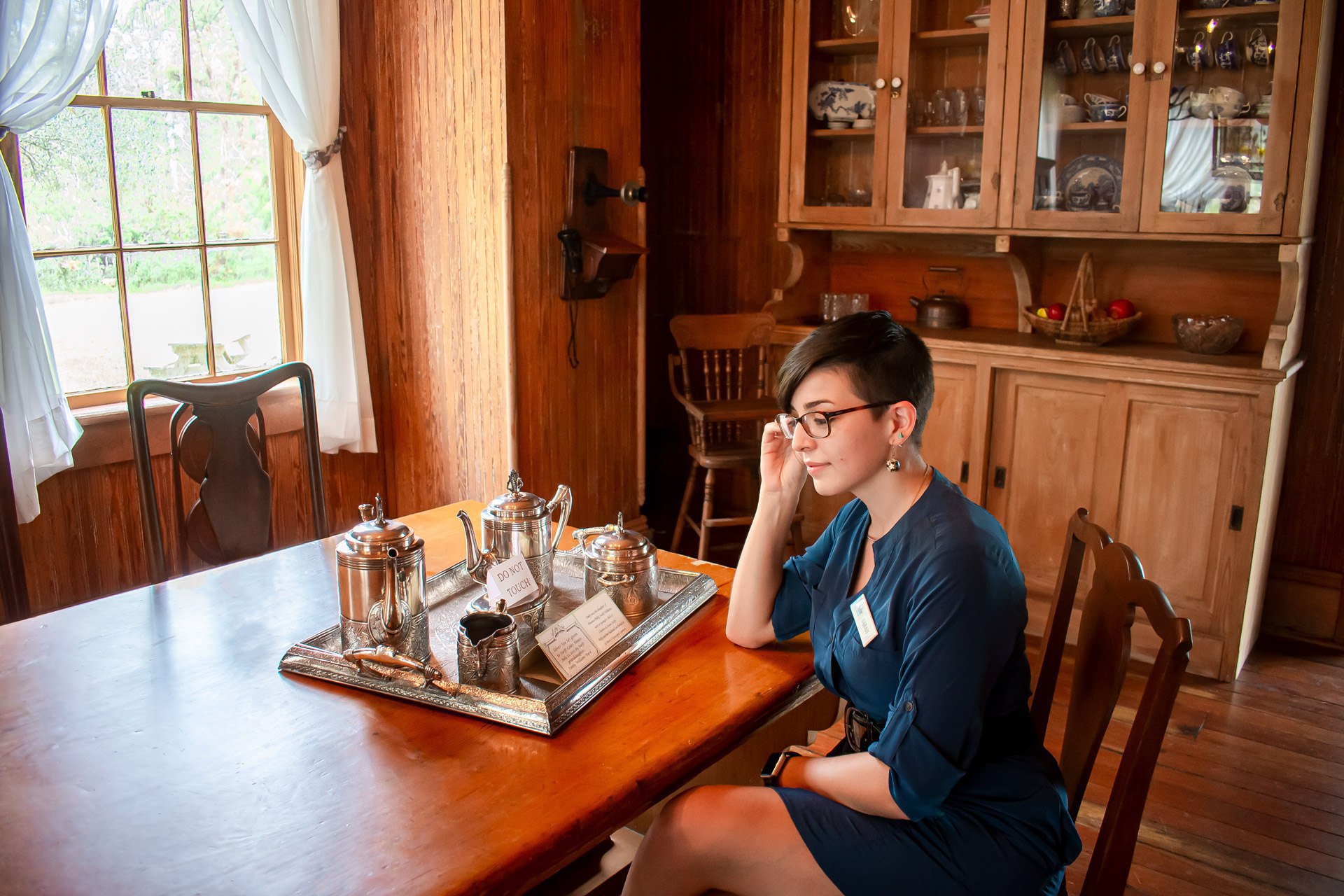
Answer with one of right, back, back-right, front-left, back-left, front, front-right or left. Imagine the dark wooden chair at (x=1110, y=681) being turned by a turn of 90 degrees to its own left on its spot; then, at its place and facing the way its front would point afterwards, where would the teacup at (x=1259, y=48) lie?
back-left

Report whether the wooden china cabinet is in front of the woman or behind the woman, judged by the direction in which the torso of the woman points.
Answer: behind

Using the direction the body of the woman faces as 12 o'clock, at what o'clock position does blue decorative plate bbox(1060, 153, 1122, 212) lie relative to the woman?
The blue decorative plate is roughly at 5 o'clock from the woman.

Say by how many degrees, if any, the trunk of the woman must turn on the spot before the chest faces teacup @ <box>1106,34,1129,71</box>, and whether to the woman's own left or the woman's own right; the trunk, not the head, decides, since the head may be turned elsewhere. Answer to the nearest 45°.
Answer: approximately 135° to the woman's own right

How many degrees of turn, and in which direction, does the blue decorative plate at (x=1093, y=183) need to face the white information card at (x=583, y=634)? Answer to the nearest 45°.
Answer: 0° — it already faces it

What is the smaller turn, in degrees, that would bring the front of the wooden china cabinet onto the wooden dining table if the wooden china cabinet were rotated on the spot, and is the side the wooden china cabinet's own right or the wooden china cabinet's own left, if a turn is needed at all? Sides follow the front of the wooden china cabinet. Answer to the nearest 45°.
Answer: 0° — it already faces it

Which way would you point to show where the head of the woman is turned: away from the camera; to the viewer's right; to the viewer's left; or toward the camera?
to the viewer's left

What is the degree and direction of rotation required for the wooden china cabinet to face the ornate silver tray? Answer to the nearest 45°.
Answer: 0° — it already faces it

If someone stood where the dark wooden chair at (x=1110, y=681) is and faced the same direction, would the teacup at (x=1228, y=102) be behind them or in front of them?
behind

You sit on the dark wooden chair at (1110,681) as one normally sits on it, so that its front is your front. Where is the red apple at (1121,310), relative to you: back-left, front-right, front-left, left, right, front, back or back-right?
back-right

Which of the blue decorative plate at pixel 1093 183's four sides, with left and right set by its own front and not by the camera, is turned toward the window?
right

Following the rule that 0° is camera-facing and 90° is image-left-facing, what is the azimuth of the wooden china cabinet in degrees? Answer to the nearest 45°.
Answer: approximately 0°

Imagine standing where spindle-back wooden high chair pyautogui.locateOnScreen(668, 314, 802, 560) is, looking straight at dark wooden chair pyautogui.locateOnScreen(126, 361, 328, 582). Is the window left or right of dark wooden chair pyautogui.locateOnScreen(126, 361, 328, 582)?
right
